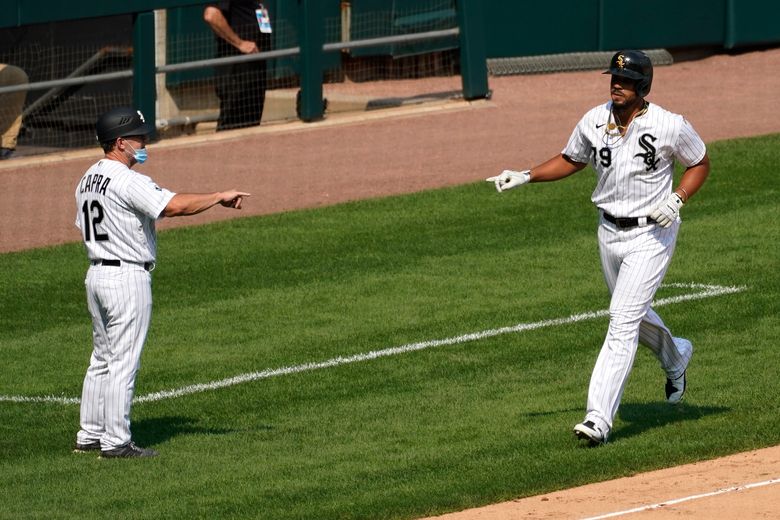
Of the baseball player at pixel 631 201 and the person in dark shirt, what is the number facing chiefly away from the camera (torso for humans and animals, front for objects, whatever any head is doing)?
0

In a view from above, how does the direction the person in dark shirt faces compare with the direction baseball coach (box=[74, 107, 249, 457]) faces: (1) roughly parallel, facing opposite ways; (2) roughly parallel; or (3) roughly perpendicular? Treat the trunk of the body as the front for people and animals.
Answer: roughly perpendicular

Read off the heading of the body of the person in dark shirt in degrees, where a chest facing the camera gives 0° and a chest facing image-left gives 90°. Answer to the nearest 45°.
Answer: approximately 315°

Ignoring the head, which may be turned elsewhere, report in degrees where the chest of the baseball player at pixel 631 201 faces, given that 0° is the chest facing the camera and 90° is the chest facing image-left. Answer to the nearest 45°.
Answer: approximately 45°

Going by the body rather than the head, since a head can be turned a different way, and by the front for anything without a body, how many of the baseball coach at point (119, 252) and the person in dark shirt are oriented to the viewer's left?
0

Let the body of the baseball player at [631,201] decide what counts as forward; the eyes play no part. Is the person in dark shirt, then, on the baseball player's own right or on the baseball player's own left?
on the baseball player's own right

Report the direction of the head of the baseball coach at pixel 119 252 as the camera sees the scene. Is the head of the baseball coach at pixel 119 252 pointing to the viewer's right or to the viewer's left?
to the viewer's right

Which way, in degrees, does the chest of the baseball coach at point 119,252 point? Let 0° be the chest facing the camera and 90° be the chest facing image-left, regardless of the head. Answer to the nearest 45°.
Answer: approximately 225°

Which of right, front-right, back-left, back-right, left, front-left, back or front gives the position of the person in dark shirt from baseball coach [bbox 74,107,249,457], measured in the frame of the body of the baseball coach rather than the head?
front-left
